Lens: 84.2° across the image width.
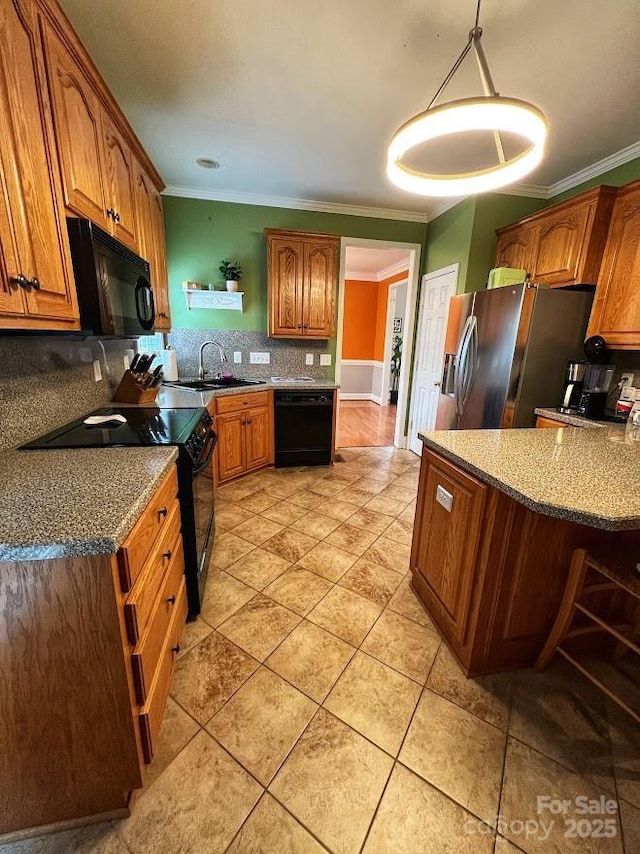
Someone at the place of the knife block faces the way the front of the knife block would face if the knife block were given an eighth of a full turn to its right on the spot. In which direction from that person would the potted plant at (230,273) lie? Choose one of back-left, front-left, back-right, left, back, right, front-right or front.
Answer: back-left

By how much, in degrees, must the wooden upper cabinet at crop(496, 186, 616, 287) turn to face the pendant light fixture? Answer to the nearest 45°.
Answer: approximately 45° to its left

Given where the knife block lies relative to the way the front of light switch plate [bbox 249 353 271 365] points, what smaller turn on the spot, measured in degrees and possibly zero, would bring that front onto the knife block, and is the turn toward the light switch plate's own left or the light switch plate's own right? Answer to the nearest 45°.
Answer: approximately 45° to the light switch plate's own right

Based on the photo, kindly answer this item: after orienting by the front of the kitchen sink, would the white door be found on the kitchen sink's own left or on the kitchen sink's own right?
on the kitchen sink's own left

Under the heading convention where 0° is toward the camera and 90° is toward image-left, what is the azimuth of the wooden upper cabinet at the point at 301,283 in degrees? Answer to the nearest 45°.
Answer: approximately 0°

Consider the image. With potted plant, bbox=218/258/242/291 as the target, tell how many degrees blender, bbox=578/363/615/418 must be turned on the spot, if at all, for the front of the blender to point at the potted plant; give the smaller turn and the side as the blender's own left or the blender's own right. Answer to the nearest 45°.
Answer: approximately 45° to the blender's own right

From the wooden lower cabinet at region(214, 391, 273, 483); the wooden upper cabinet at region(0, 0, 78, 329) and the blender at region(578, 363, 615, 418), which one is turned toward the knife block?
the blender

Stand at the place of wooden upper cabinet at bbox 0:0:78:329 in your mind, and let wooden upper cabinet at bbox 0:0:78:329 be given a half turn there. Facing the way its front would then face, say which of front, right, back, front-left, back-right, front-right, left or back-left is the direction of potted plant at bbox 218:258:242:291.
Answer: right

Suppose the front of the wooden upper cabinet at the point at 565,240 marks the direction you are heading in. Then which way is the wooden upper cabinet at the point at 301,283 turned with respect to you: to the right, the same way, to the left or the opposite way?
to the left

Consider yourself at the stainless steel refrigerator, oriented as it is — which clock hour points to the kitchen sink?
The kitchen sink is roughly at 1 o'clock from the stainless steel refrigerator.
